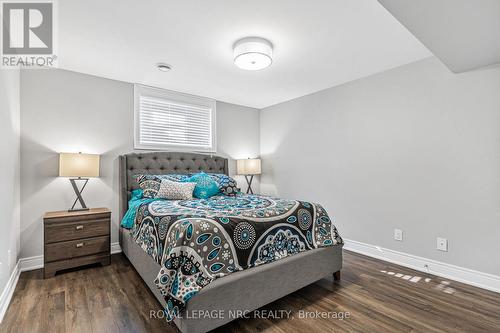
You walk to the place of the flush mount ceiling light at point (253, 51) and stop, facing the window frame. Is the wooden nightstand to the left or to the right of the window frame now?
left

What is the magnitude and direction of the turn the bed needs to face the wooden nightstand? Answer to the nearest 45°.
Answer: approximately 180°

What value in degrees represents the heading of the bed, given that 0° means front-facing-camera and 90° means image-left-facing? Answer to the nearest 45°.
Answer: approximately 315°

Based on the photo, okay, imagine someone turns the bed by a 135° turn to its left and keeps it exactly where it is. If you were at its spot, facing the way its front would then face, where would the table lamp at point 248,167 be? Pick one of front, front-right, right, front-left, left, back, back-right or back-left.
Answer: front
